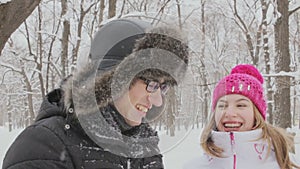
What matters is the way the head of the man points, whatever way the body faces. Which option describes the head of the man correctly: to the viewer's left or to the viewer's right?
to the viewer's right

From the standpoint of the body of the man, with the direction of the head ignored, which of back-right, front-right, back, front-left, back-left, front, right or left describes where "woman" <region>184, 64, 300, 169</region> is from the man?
left

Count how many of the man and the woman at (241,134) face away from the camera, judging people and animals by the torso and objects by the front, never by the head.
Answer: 0

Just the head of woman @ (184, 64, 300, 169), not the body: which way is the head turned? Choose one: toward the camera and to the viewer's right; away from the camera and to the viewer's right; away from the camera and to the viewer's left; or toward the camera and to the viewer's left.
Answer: toward the camera and to the viewer's left

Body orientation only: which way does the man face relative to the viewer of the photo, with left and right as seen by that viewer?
facing the viewer and to the right of the viewer

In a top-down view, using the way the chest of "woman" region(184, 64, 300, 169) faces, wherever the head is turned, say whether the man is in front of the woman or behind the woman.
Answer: in front

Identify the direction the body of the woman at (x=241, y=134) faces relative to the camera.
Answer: toward the camera
